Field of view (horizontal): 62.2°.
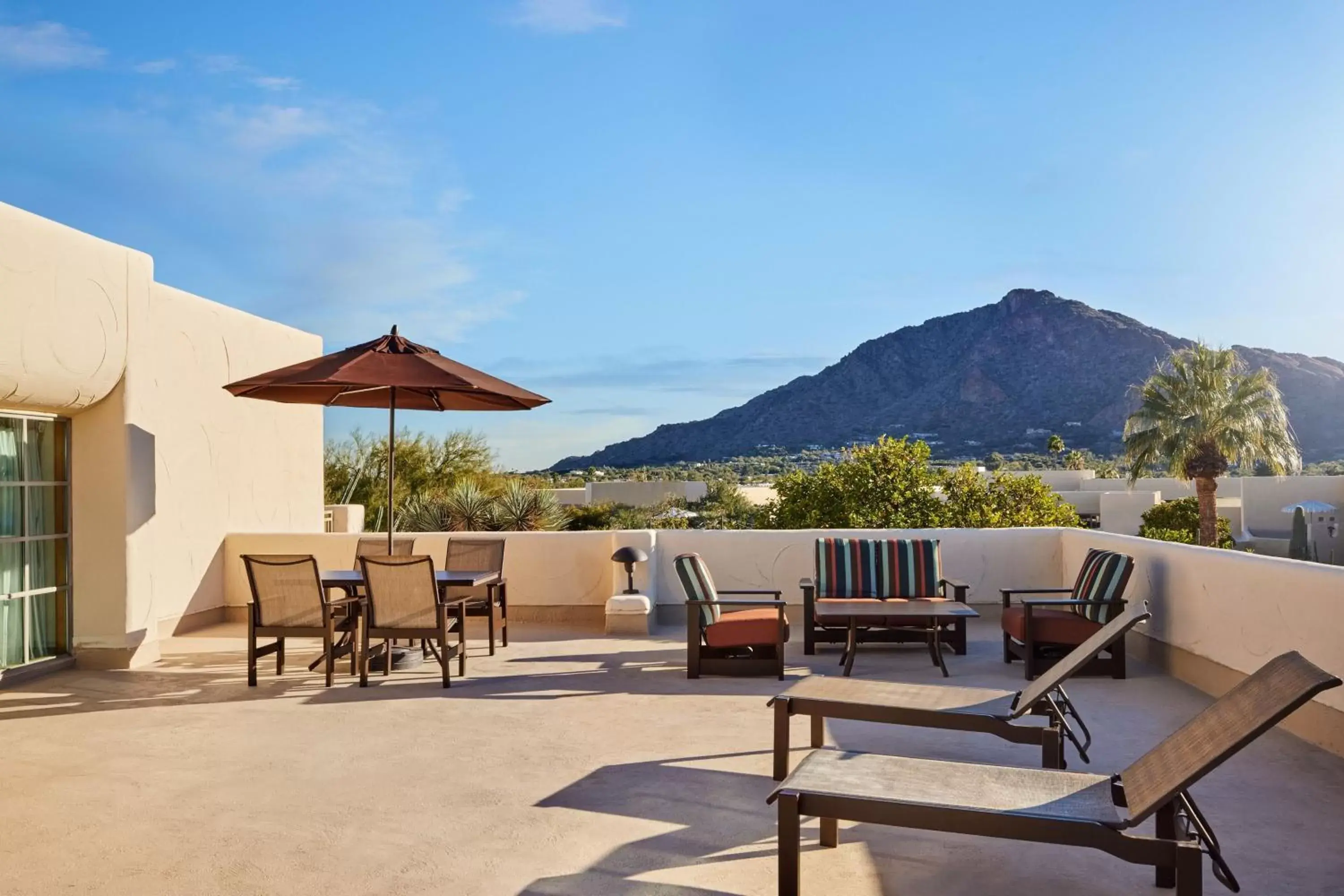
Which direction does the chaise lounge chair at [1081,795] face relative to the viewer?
to the viewer's left

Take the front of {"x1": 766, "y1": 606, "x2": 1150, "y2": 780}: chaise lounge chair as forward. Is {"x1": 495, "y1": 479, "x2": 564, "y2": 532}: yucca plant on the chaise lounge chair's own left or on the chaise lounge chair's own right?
on the chaise lounge chair's own right

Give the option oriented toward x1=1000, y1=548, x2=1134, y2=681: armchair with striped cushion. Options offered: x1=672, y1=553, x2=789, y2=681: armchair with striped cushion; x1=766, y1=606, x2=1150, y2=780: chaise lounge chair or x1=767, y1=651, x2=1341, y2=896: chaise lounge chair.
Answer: x1=672, y1=553, x2=789, y2=681: armchair with striped cushion

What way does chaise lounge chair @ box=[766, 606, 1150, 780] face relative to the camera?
to the viewer's left

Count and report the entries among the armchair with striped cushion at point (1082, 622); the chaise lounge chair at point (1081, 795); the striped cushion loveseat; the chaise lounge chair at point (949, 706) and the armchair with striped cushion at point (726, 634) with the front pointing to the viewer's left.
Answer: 3

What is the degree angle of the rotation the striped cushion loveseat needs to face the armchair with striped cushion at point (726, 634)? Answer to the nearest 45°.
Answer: approximately 45° to its right

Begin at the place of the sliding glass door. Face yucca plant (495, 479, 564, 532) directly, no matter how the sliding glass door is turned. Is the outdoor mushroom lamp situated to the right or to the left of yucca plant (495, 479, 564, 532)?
right

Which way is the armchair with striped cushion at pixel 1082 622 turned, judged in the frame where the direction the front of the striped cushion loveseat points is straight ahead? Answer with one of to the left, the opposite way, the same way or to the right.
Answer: to the right

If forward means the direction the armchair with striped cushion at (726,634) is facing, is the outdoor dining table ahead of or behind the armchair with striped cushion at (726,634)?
behind

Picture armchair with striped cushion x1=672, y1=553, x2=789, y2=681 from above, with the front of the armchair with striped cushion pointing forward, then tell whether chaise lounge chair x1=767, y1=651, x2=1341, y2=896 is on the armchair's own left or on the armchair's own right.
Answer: on the armchair's own right

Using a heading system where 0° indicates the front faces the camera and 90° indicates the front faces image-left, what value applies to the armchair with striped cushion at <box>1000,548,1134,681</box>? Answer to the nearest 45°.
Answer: approximately 90°
